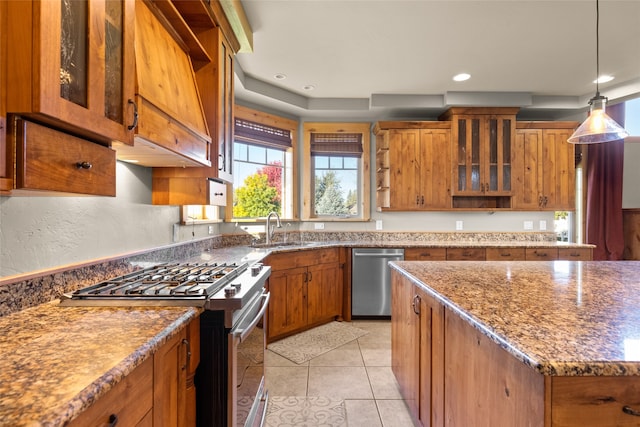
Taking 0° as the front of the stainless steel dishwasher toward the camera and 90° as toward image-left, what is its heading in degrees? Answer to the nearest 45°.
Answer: approximately 0°

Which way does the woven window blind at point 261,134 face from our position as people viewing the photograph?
facing the viewer and to the right of the viewer

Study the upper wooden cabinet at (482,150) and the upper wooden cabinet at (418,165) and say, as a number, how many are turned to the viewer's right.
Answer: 0

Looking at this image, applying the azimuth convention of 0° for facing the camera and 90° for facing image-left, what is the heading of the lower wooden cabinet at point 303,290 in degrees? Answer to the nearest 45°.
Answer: approximately 315°

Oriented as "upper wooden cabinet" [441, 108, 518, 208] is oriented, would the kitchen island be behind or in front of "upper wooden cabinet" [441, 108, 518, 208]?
in front

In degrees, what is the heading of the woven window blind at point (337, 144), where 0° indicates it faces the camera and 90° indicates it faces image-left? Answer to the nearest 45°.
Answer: approximately 0°

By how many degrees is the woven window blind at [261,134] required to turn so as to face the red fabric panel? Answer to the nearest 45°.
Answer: approximately 45° to its left

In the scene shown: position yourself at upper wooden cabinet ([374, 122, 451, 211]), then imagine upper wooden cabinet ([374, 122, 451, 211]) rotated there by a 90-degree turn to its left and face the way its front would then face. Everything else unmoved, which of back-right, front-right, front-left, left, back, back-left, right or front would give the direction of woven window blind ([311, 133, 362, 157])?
back

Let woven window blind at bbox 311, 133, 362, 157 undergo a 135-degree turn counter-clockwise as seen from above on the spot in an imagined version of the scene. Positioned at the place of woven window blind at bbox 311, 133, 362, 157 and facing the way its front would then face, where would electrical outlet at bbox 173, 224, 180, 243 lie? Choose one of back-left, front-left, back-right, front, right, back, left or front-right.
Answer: back

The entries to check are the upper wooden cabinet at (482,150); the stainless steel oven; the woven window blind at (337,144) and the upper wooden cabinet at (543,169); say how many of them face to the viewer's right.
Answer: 1

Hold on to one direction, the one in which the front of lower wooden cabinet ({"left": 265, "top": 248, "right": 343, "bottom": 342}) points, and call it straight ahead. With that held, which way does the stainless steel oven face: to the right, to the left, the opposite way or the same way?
to the left

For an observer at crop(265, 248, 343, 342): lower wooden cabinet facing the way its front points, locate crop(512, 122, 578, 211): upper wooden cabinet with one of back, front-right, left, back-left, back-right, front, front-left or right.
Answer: front-left

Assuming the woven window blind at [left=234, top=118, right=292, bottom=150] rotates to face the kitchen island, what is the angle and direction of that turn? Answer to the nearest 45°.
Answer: approximately 45° to its right
